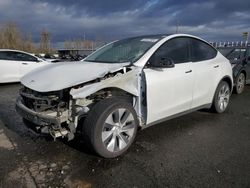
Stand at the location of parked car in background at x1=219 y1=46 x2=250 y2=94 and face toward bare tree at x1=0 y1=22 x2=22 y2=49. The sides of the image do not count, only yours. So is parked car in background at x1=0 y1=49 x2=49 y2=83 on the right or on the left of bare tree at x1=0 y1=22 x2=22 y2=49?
left

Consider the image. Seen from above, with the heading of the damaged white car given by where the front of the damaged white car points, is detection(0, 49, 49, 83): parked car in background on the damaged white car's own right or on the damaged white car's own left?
on the damaged white car's own right

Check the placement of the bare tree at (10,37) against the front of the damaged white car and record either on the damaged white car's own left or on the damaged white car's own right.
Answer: on the damaged white car's own right

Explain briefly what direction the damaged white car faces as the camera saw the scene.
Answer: facing the viewer and to the left of the viewer

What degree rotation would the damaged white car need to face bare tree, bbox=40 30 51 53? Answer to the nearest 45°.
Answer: approximately 135° to its right

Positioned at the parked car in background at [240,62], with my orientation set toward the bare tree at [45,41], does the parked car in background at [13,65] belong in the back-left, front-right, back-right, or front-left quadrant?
front-left
